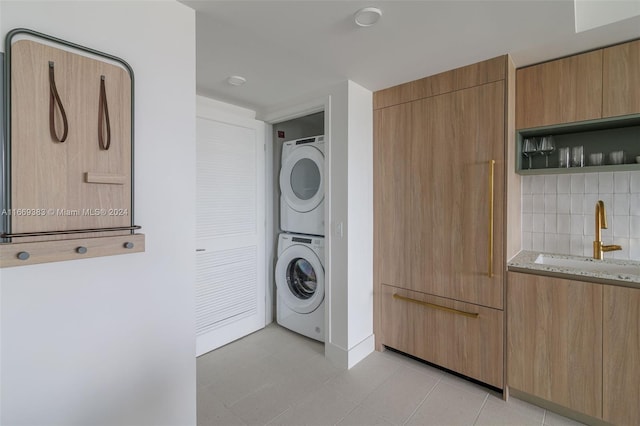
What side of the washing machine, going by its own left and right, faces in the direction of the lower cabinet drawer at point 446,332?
left

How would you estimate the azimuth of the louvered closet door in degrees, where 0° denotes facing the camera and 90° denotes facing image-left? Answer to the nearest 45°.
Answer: approximately 315°

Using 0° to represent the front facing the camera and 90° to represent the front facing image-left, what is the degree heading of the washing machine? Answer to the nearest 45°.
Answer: approximately 45°

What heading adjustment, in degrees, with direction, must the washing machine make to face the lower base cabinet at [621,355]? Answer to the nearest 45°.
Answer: approximately 90° to its left

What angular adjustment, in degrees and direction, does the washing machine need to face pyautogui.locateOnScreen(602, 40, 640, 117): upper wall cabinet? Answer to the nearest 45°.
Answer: approximately 90° to its left
